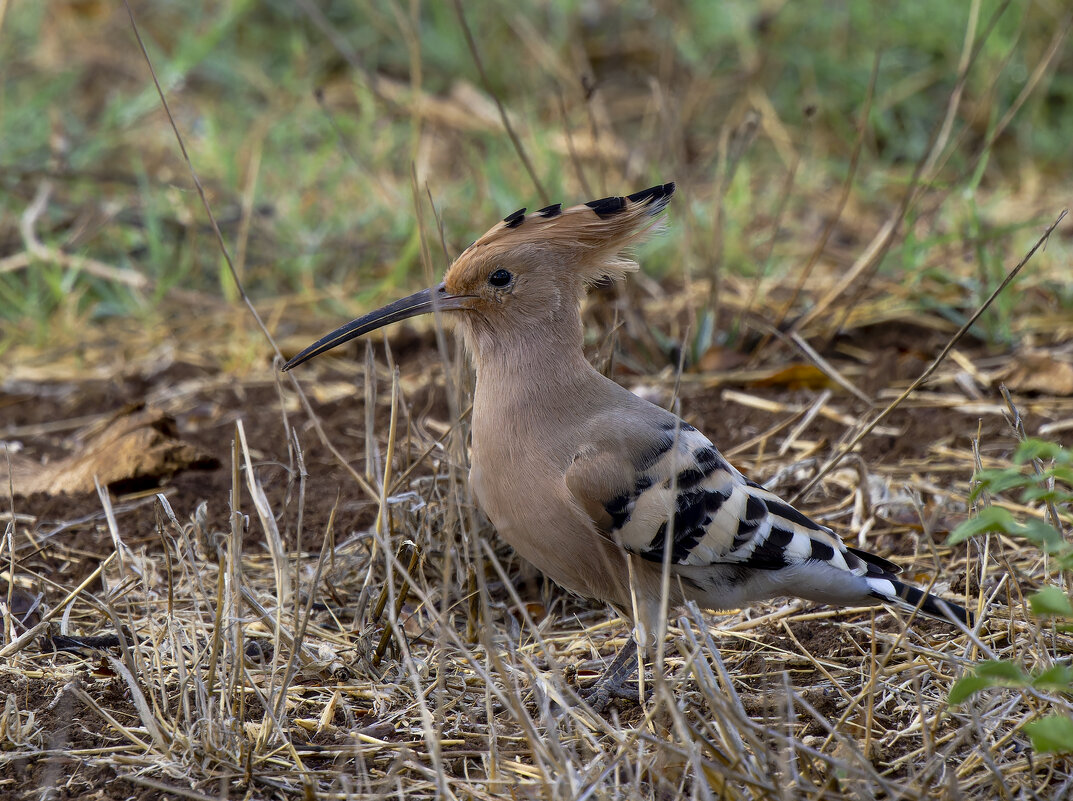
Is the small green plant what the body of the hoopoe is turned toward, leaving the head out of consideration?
no

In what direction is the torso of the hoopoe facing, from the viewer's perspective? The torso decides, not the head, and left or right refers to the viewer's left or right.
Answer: facing to the left of the viewer
